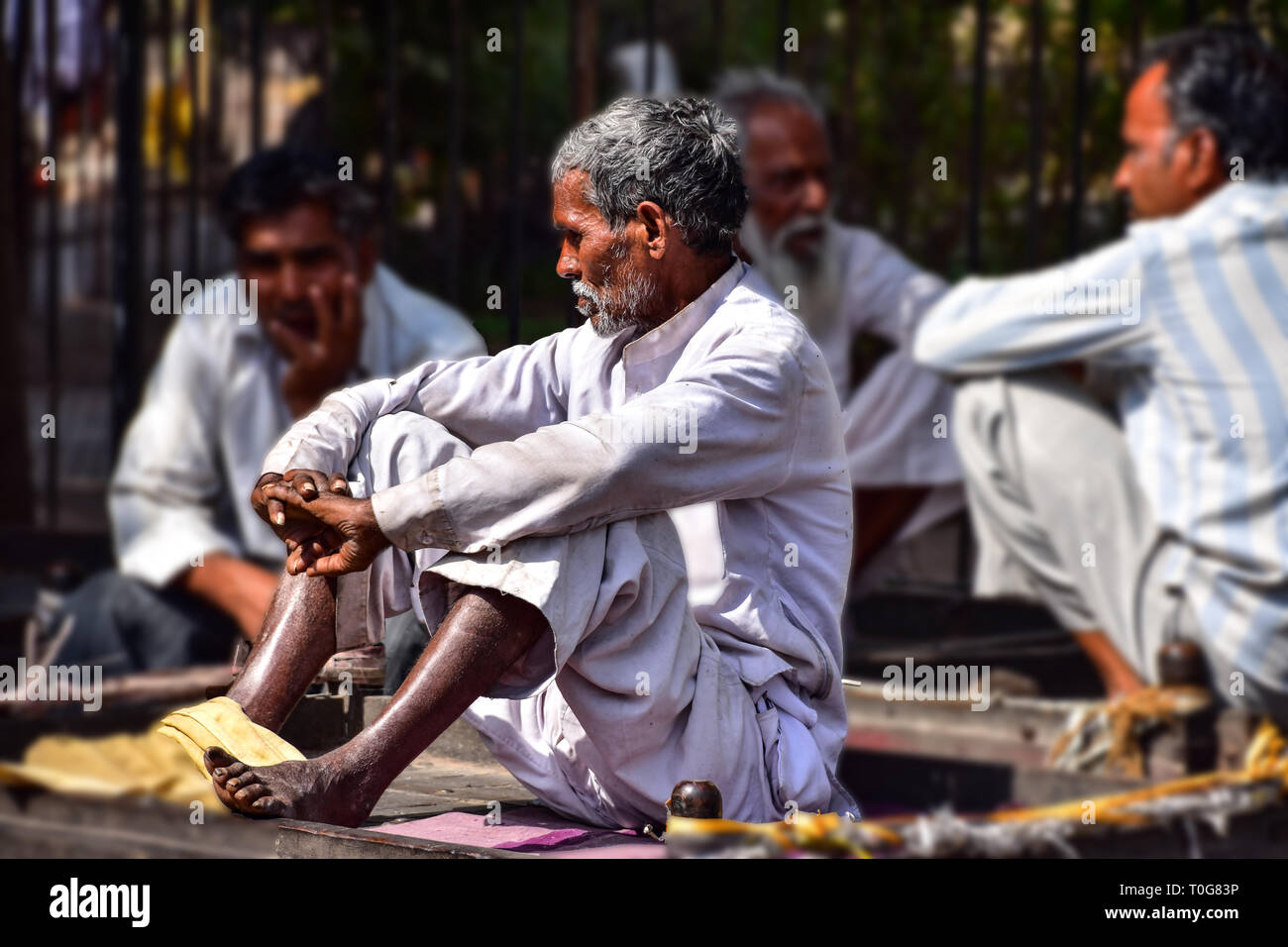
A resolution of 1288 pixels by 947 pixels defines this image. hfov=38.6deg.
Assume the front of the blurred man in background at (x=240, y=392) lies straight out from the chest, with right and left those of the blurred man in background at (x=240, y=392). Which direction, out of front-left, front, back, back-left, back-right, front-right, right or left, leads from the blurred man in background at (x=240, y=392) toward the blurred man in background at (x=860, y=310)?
left

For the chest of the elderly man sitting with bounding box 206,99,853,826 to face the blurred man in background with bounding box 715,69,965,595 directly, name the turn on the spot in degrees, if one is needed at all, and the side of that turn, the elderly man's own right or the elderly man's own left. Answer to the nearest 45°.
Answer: approximately 90° to the elderly man's own right

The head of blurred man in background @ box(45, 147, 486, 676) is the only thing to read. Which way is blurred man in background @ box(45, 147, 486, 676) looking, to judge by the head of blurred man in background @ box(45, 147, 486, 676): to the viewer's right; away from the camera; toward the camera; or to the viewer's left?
toward the camera

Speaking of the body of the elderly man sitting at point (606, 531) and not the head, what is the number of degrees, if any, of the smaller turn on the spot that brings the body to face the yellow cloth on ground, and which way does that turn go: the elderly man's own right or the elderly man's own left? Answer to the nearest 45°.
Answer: approximately 45° to the elderly man's own right

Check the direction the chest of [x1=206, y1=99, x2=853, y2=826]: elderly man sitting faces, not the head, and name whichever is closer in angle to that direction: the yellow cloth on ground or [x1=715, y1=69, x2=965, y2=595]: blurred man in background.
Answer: the yellow cloth on ground

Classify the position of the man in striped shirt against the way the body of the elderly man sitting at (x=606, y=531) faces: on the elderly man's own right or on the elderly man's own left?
on the elderly man's own right

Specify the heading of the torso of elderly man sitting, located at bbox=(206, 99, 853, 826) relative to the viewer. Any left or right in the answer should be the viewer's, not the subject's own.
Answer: facing to the left of the viewer

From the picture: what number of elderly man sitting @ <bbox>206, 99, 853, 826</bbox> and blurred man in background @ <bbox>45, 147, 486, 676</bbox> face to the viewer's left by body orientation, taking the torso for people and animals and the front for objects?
1

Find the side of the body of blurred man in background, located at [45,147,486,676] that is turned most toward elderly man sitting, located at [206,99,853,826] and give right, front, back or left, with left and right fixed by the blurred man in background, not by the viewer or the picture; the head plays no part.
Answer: front

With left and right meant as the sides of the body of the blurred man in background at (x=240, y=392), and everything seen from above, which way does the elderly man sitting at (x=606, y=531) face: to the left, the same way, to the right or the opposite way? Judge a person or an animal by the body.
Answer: to the right

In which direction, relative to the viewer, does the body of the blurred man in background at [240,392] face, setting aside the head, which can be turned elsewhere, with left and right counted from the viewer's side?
facing the viewer

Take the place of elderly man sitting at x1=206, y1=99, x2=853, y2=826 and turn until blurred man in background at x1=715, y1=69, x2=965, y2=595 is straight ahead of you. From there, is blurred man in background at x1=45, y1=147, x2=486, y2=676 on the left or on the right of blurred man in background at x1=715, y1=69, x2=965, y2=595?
left

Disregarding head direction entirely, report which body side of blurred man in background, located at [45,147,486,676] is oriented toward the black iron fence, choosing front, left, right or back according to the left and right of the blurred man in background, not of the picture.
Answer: back

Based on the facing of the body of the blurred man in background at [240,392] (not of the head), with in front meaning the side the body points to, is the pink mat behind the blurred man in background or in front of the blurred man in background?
in front

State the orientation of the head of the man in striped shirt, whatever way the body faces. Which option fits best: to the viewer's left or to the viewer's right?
to the viewer's left
